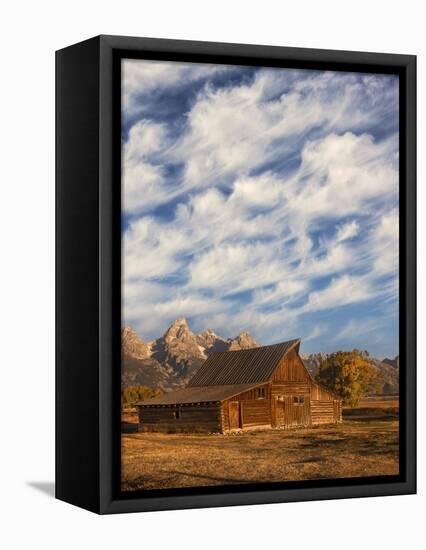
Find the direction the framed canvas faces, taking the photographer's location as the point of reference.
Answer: facing the viewer and to the right of the viewer
